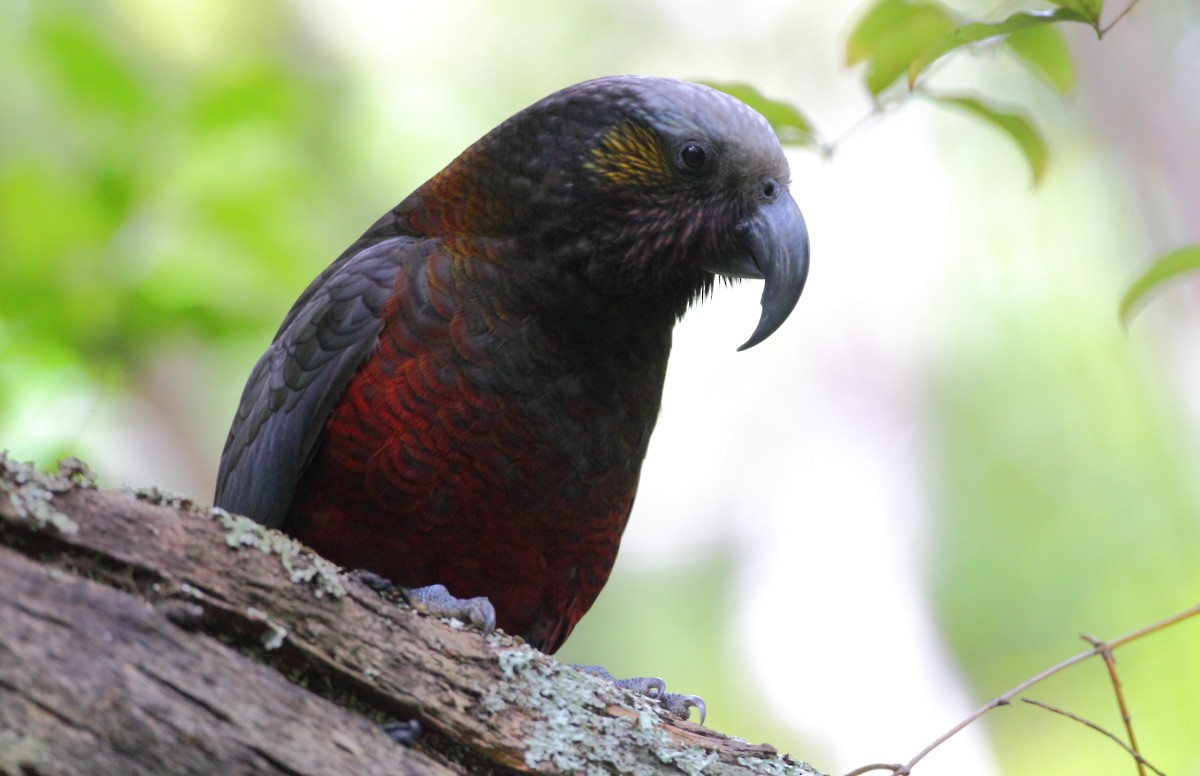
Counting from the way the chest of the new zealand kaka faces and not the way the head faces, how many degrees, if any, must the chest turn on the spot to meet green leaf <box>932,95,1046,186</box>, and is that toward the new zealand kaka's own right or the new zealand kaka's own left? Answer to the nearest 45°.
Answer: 0° — it already faces it

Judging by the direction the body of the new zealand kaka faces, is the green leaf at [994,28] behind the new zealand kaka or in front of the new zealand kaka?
in front

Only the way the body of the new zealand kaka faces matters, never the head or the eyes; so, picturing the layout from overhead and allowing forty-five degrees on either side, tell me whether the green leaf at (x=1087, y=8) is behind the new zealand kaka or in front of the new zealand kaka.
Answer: in front
